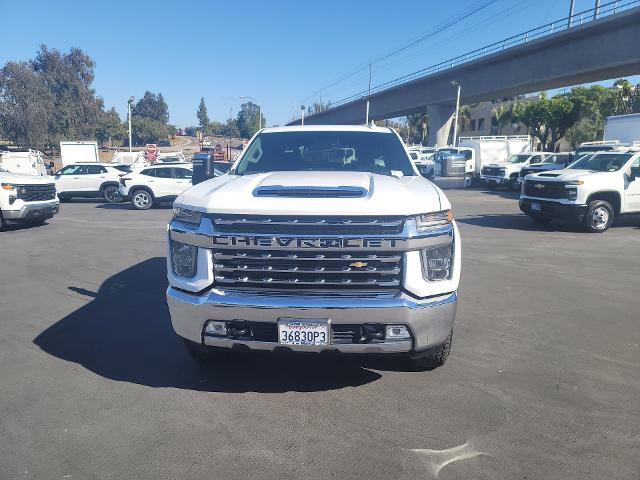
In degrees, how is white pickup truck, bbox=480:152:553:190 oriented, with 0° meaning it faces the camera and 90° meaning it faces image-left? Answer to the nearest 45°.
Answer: approximately 45°

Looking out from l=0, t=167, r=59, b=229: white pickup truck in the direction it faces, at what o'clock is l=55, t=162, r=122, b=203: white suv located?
The white suv is roughly at 8 o'clock from the white pickup truck.

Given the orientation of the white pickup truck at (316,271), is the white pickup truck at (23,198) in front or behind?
behind

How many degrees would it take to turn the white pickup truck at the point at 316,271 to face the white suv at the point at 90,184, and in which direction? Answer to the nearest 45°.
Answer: approximately 135° to its right

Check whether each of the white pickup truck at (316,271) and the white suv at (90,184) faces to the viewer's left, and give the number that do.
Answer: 1

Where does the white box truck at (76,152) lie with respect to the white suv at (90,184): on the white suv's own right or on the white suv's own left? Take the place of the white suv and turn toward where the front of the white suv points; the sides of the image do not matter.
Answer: on the white suv's own right

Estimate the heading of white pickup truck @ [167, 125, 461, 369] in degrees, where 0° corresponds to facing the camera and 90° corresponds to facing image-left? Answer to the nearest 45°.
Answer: approximately 0°

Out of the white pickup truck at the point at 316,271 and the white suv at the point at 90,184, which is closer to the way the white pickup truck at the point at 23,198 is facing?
the white pickup truck

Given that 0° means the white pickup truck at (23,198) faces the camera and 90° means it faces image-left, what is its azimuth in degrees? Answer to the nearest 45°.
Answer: approximately 315°

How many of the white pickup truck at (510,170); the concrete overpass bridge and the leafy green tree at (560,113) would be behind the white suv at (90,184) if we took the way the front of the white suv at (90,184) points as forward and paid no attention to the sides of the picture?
3

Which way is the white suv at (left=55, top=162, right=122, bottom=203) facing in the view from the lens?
facing to the left of the viewer

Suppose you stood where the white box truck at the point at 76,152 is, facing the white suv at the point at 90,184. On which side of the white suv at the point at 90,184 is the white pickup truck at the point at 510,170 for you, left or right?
left

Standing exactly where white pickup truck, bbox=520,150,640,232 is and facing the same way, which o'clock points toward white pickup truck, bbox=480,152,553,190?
white pickup truck, bbox=480,152,553,190 is roughly at 4 o'clock from white pickup truck, bbox=520,150,640,232.

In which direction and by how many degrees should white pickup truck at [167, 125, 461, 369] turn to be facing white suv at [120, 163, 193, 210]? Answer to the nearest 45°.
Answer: approximately 180°

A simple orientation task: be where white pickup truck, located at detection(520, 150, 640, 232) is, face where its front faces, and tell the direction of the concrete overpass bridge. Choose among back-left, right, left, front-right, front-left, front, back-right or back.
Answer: back-right
